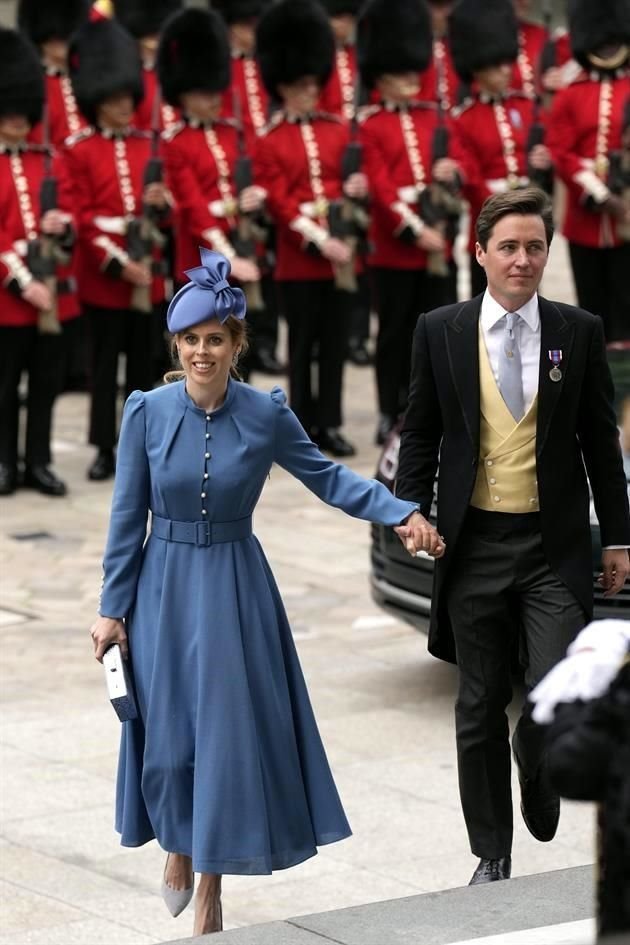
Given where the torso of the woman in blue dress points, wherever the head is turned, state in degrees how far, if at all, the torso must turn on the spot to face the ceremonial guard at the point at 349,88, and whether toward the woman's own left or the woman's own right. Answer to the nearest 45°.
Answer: approximately 180°

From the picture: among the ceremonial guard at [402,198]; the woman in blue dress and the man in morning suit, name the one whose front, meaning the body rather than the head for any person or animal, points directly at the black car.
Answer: the ceremonial guard

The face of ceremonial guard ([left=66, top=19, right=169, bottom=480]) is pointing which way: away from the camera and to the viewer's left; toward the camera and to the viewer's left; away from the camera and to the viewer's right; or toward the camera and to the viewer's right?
toward the camera and to the viewer's right

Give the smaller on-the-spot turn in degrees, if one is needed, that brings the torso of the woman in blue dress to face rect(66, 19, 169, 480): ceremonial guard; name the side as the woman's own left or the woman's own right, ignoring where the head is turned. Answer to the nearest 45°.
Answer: approximately 180°

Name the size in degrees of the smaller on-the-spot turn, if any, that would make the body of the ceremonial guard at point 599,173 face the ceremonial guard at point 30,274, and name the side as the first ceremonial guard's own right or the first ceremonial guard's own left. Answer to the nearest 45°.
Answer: approximately 45° to the first ceremonial guard's own right

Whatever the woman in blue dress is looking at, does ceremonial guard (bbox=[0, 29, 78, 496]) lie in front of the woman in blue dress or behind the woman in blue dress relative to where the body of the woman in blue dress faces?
behind

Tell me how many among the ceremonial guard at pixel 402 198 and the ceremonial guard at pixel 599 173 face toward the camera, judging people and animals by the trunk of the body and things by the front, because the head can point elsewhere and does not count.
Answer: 2

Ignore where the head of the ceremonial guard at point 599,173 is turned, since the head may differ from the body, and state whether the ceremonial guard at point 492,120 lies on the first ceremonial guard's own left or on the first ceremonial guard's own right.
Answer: on the first ceremonial guard's own right

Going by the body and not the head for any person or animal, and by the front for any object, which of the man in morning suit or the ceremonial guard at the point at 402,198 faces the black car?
the ceremonial guard

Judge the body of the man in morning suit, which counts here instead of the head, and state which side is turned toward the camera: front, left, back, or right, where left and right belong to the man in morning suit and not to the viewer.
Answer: front

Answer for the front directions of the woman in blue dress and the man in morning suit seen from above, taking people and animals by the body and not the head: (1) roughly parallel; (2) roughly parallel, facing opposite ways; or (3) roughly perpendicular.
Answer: roughly parallel

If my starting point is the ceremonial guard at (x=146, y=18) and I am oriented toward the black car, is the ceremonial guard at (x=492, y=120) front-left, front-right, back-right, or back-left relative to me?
front-left

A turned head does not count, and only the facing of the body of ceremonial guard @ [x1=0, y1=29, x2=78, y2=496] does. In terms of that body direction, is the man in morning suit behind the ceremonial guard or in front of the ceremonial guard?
in front

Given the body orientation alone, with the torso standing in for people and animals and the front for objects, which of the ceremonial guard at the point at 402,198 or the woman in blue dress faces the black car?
the ceremonial guard

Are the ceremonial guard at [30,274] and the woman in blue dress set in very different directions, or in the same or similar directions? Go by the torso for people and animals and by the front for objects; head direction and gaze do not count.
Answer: same or similar directions

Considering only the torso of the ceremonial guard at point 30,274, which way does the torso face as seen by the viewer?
toward the camera

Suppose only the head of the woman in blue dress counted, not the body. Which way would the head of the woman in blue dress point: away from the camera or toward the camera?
toward the camera

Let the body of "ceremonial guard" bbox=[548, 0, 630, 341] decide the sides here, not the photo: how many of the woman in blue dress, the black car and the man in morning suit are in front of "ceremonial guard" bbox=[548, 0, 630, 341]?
3
